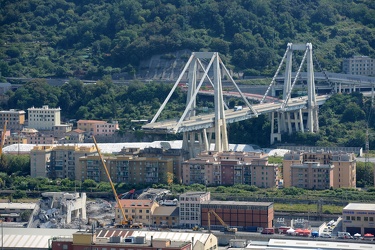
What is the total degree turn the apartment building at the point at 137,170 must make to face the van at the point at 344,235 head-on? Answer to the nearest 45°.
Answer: approximately 45° to its left

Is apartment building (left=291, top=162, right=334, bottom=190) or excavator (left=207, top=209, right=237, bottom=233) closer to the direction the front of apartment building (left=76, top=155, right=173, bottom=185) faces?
the excavator

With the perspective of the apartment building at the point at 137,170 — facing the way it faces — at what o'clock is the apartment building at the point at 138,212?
the apartment building at the point at 138,212 is roughly at 12 o'clock from the apartment building at the point at 137,170.

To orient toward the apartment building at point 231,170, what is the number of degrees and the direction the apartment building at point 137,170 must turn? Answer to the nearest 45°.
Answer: approximately 90° to its left

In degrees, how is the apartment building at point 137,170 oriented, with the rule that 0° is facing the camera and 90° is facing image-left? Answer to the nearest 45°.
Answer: approximately 0°
